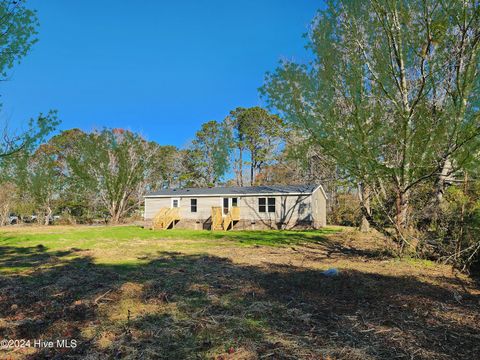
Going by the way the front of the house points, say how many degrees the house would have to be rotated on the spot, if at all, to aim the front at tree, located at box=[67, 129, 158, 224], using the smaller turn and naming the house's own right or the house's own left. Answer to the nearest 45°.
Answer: approximately 135° to the house's own right

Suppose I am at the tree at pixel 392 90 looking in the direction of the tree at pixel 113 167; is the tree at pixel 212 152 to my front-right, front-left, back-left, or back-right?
front-right

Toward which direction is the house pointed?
toward the camera

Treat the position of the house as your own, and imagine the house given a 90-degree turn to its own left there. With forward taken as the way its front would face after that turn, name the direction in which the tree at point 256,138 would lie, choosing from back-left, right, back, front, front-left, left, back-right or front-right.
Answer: left
